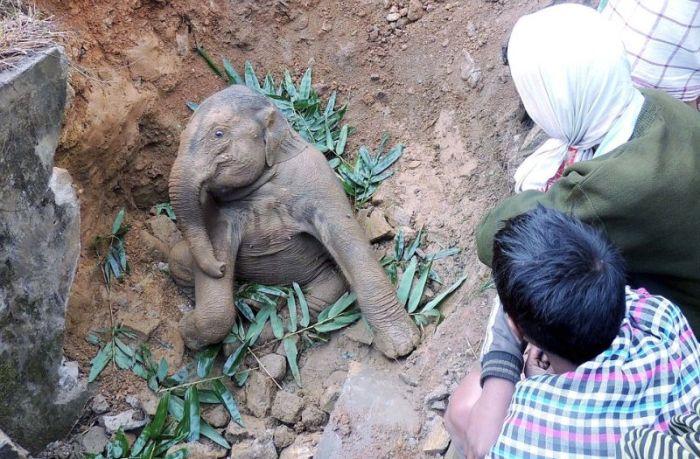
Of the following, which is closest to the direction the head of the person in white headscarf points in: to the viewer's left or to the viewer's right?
to the viewer's left

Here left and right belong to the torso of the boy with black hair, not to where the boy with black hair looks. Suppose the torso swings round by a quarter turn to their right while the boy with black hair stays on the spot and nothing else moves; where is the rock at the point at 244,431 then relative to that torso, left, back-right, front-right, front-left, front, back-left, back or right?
left

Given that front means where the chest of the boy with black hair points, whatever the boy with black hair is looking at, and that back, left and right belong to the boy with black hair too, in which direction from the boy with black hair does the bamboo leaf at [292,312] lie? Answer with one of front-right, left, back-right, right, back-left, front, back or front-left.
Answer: front

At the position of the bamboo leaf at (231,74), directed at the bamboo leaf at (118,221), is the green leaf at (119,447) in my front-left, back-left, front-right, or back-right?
front-left

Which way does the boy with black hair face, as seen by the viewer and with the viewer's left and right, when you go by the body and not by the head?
facing away from the viewer and to the left of the viewer

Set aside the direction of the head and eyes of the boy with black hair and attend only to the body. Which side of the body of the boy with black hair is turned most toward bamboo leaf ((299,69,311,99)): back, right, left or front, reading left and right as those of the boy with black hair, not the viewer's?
front

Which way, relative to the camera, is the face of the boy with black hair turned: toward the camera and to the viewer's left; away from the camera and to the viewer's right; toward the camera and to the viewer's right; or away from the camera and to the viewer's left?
away from the camera and to the viewer's left

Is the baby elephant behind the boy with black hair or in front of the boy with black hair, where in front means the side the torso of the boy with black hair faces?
in front

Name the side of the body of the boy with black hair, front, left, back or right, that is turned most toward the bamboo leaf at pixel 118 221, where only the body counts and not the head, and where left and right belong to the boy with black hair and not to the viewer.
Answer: front

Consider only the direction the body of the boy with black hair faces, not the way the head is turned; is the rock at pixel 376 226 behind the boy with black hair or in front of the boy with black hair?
in front

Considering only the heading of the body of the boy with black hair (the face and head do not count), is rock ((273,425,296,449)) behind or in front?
in front

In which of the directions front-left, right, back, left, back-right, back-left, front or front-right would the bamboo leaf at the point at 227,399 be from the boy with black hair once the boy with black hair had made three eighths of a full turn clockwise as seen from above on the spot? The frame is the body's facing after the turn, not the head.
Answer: back-left

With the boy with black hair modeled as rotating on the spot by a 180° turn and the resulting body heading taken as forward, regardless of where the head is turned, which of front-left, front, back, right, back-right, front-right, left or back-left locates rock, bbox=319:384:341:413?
back
